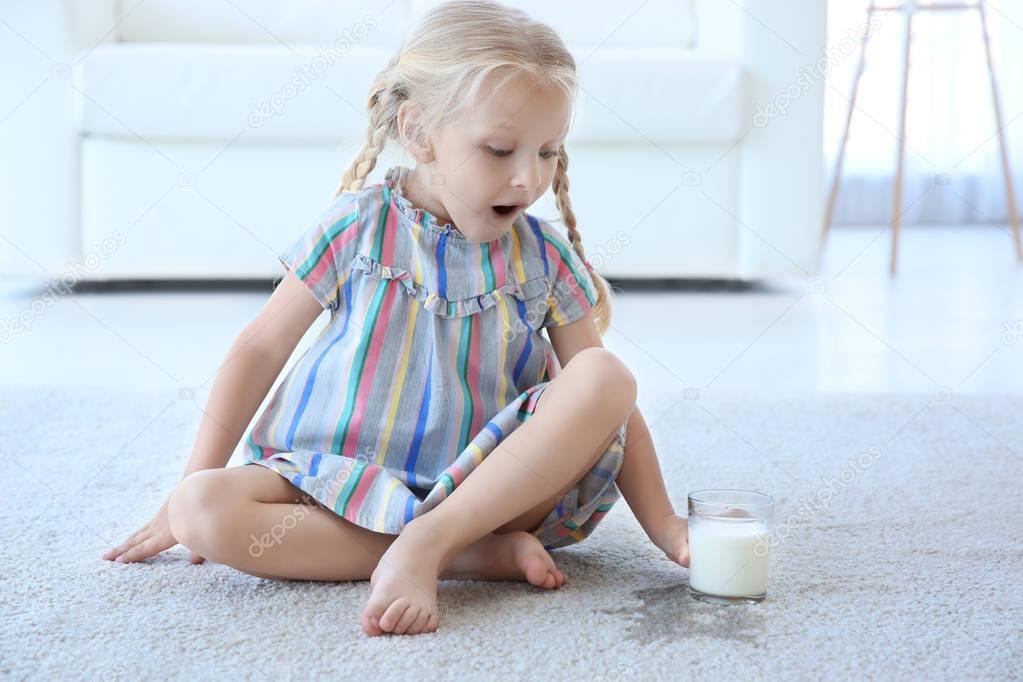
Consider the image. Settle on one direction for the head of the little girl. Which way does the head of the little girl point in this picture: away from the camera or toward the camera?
toward the camera

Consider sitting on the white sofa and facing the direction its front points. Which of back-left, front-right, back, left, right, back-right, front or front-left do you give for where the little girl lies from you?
front

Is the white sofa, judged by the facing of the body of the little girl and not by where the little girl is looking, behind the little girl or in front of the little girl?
behind

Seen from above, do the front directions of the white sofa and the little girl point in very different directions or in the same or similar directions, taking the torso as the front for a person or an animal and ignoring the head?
same or similar directions

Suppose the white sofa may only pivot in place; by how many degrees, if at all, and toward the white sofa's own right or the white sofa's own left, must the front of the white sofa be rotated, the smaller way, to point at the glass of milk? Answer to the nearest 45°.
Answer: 0° — it already faces it

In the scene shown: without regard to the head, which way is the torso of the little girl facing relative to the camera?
toward the camera

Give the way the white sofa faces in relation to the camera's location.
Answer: facing the viewer

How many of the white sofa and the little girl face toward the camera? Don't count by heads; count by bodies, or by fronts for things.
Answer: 2
